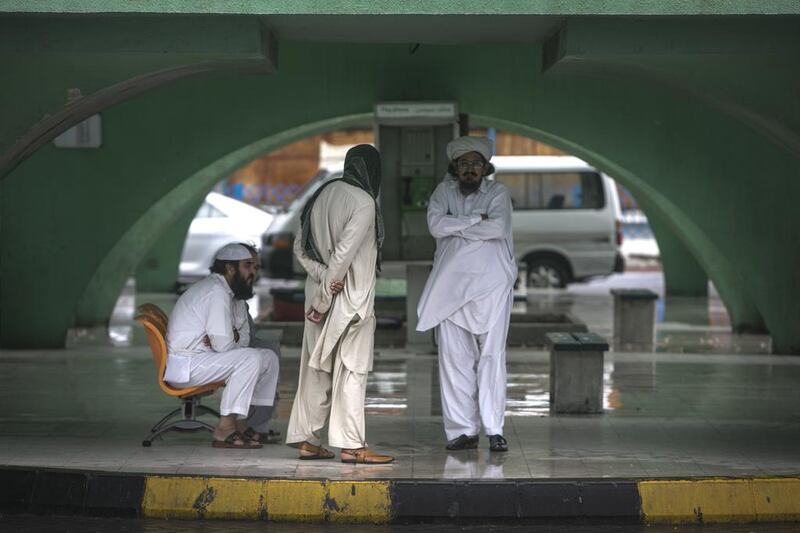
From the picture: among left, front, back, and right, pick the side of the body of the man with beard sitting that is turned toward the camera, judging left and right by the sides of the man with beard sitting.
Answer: right

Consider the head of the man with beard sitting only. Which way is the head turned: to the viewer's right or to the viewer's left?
to the viewer's right

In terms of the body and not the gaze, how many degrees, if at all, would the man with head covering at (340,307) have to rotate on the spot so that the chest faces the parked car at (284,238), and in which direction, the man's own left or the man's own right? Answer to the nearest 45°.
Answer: approximately 45° to the man's own left

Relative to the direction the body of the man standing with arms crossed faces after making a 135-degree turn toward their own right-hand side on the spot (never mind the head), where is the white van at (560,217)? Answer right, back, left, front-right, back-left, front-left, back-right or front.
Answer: front-right

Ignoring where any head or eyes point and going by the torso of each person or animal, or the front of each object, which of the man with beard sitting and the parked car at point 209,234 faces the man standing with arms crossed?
the man with beard sitting

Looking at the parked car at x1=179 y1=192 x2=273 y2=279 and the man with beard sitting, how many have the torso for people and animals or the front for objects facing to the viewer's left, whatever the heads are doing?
1

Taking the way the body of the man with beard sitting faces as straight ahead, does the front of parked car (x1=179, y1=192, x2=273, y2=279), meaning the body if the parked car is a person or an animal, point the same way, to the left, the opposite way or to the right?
the opposite way

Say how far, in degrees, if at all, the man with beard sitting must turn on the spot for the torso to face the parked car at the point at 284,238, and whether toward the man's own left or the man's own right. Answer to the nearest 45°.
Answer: approximately 90° to the man's own left

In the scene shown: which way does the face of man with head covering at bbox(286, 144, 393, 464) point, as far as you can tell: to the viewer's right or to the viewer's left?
to the viewer's right

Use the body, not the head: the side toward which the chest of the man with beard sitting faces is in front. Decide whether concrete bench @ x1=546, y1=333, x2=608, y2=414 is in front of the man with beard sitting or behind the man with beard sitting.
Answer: in front

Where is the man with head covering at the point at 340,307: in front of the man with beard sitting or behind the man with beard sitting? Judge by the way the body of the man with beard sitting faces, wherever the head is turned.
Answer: in front

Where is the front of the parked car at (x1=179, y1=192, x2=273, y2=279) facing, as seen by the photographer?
facing to the left of the viewer

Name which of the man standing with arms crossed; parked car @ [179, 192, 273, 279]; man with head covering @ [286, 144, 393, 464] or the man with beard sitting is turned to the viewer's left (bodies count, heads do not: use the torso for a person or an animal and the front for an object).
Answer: the parked car

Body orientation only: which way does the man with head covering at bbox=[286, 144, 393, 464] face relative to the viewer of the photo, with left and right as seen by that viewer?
facing away from the viewer and to the right of the viewer

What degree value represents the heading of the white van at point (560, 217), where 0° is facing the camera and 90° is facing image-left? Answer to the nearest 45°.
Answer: approximately 90°

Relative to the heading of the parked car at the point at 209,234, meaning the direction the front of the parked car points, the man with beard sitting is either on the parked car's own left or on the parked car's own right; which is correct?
on the parked car's own left
